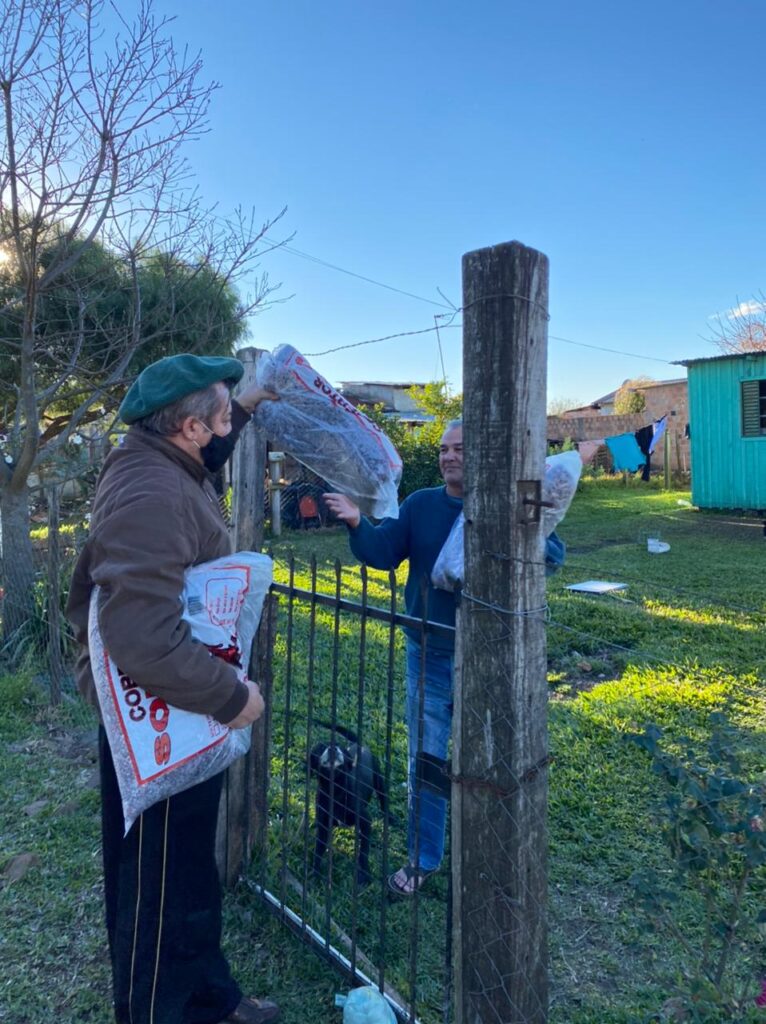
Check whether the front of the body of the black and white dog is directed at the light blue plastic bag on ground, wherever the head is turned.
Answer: yes

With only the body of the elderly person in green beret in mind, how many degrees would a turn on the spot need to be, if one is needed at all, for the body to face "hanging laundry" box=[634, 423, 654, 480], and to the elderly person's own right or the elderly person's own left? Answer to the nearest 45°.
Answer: approximately 45° to the elderly person's own left

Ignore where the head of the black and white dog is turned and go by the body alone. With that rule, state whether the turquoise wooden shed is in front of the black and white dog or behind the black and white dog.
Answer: behind

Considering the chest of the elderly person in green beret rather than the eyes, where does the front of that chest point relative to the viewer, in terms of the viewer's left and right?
facing to the right of the viewer

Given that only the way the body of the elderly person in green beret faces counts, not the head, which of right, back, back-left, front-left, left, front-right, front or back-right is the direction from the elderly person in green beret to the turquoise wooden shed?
front-left

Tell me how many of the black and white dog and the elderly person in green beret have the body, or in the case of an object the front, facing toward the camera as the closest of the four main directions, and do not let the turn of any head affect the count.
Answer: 1

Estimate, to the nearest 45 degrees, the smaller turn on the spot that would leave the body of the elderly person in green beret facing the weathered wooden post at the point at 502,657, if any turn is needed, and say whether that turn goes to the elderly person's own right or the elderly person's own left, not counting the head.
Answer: approximately 45° to the elderly person's own right

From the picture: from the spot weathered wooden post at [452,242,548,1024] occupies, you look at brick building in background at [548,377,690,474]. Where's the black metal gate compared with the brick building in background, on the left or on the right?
left

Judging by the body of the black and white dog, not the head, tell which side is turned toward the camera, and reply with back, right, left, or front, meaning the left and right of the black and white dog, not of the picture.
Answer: front

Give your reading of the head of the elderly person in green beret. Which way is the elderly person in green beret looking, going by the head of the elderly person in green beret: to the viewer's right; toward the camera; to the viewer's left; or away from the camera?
to the viewer's right

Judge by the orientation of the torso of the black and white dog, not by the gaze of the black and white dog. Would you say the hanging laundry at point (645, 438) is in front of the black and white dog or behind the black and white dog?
behind

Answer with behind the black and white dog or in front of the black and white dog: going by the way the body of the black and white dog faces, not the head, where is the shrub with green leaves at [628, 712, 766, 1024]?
in front
